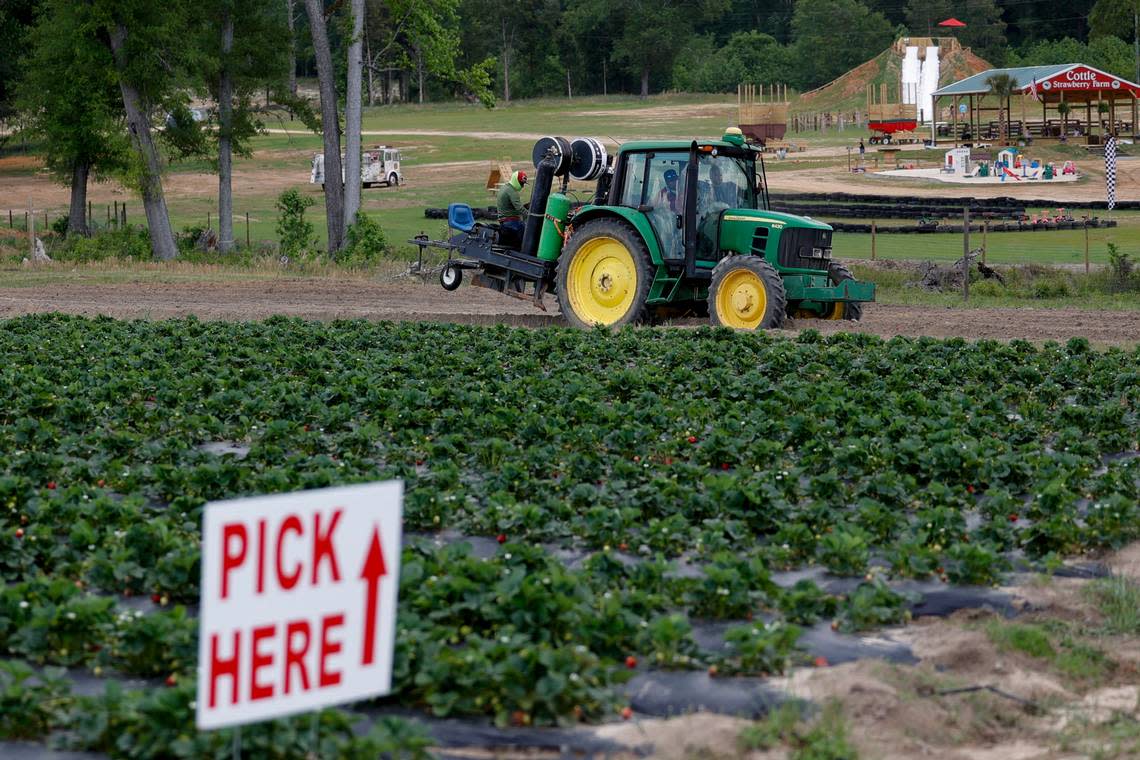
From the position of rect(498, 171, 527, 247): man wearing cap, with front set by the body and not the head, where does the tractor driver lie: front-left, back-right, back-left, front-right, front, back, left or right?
front-right

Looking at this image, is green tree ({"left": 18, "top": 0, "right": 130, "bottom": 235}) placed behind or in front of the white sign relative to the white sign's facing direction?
behind

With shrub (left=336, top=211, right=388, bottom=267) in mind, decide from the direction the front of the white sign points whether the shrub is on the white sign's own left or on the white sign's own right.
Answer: on the white sign's own left

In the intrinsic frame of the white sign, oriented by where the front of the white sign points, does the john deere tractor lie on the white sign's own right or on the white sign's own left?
on the white sign's own left

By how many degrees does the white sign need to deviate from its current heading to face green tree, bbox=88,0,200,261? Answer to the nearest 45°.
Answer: approximately 135° to its left

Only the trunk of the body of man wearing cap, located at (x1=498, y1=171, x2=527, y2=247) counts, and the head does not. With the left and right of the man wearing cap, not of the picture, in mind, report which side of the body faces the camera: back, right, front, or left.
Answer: right

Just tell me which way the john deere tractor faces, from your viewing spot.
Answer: facing the viewer and to the right of the viewer

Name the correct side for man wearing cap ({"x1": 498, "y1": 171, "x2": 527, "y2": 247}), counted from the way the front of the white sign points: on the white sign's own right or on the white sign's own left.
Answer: on the white sign's own left

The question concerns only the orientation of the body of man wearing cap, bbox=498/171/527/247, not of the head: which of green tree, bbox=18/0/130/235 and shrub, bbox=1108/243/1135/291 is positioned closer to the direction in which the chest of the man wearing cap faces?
the shrub
